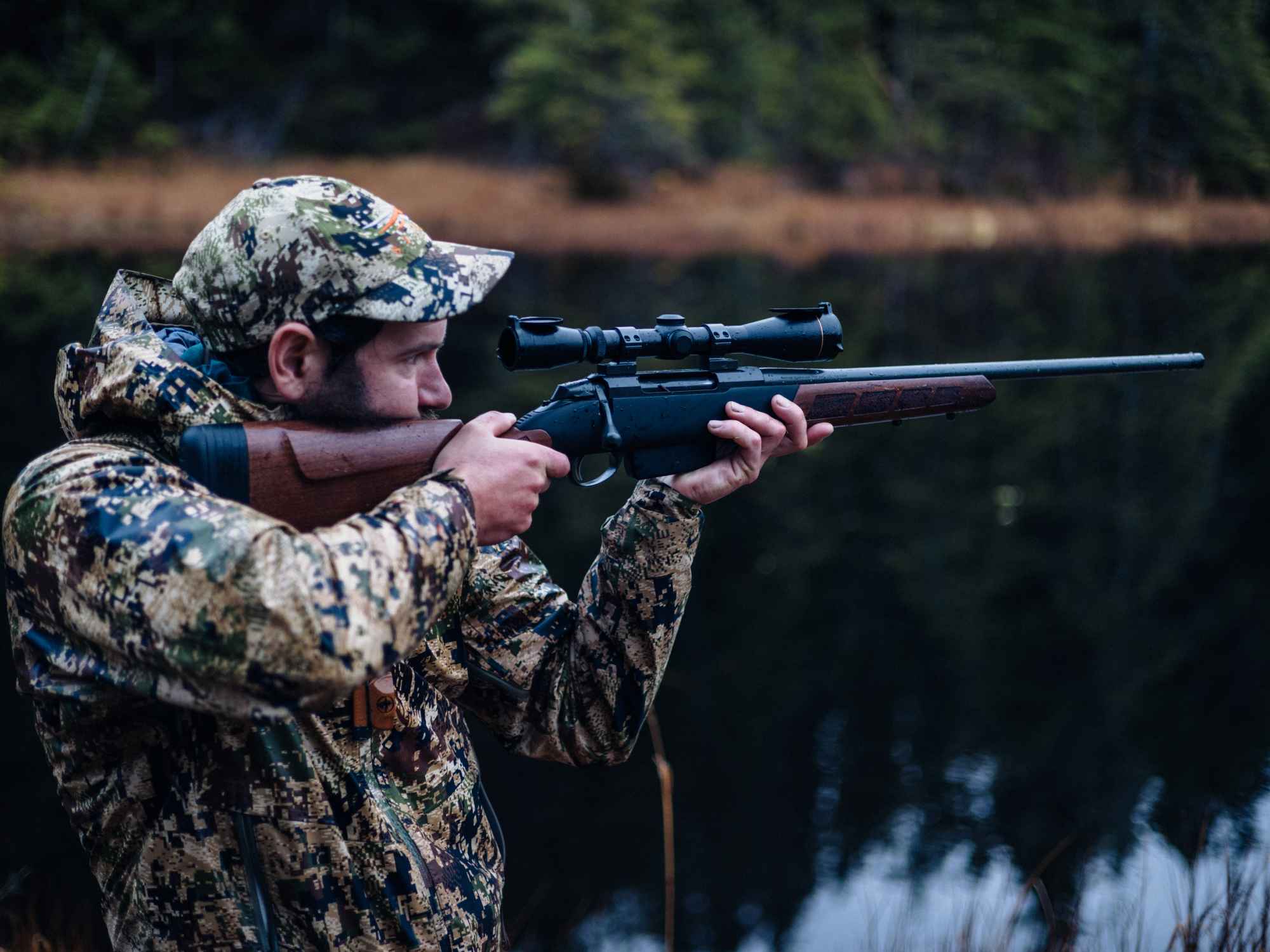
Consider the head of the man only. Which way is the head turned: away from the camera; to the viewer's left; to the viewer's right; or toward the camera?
to the viewer's right

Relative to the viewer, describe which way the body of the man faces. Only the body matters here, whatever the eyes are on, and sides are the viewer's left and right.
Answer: facing the viewer and to the right of the viewer
